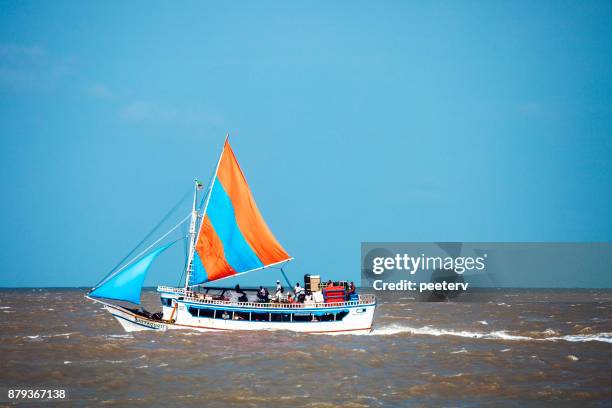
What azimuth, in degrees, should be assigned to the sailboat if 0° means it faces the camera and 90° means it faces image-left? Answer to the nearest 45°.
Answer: approximately 90°
